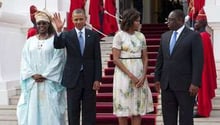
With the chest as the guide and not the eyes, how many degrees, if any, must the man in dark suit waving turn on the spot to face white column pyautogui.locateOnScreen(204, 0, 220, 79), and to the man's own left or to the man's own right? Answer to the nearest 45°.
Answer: approximately 135° to the man's own left

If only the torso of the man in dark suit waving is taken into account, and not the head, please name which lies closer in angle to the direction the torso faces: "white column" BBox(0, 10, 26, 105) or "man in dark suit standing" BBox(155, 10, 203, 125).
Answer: the man in dark suit standing

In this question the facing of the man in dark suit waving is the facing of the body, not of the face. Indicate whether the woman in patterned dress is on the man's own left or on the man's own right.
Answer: on the man's own left

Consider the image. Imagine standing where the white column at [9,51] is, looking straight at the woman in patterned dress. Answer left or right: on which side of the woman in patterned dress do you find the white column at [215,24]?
left

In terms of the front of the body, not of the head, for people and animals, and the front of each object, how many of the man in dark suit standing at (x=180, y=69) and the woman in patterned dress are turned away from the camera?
0

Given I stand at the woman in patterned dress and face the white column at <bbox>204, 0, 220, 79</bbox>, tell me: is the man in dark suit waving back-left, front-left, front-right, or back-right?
back-left

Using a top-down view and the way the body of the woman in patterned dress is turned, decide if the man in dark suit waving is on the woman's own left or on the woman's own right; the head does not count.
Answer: on the woman's own right

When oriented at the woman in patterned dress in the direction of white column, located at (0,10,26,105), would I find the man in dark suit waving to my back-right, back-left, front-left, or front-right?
front-left

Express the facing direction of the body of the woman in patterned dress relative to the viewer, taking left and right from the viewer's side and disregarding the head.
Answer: facing the viewer and to the right of the viewer

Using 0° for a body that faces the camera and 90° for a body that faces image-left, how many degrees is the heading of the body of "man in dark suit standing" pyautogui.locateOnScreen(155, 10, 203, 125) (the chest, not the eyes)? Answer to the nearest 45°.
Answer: approximately 45°

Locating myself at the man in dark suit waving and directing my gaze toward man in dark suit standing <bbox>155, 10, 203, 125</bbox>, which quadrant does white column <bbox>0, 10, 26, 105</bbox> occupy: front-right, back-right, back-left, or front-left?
back-left

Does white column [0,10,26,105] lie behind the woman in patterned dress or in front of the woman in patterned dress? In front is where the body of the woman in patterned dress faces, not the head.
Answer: behind

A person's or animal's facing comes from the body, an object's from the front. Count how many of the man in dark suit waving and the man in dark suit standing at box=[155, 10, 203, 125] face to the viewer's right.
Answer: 0

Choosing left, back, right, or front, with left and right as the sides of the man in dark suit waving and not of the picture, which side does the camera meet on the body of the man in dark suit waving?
front
